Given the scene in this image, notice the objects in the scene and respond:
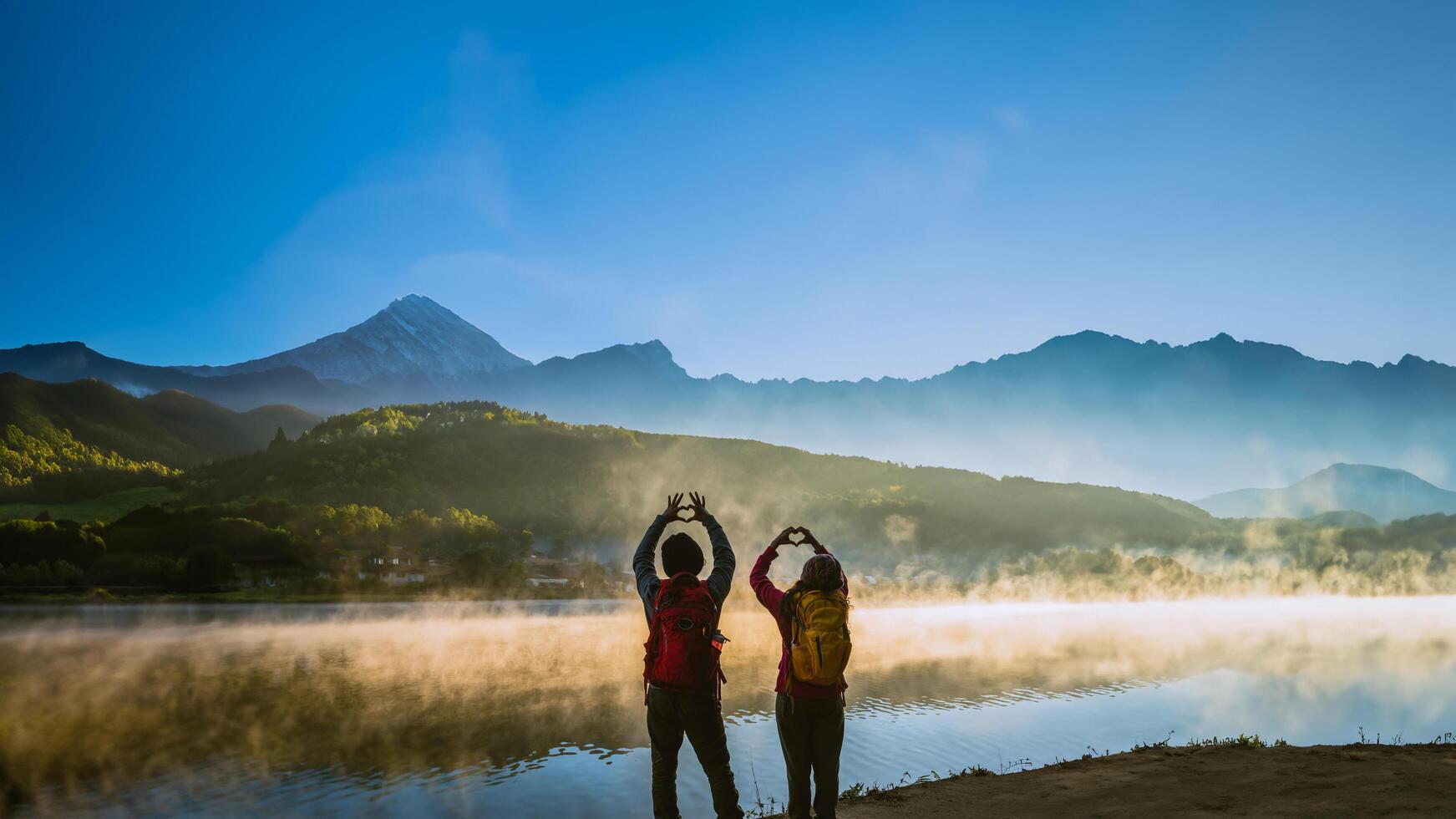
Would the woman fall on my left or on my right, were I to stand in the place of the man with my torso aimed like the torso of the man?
on my right

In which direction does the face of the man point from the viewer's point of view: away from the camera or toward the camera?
away from the camera

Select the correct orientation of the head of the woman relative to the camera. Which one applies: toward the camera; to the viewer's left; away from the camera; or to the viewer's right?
away from the camera

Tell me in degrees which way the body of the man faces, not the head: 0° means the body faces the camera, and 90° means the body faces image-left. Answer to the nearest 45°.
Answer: approximately 180°
